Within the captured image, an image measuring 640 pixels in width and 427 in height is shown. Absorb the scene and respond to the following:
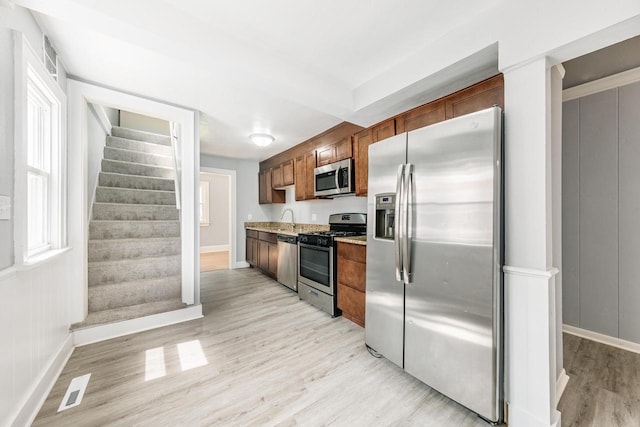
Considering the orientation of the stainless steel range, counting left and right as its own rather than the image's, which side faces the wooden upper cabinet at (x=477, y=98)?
left

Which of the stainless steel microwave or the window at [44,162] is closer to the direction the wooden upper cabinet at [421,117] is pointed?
the window

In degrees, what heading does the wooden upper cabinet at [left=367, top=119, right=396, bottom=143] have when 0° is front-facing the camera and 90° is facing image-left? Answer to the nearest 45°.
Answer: approximately 45°

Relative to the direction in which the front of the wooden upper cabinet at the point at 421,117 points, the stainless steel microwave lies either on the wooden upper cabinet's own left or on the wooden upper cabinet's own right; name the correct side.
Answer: on the wooden upper cabinet's own right

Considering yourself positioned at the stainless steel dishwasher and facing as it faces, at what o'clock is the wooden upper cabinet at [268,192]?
The wooden upper cabinet is roughly at 4 o'clock from the stainless steel dishwasher.

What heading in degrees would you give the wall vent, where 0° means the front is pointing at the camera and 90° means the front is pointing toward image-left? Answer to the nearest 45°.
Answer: approximately 270°

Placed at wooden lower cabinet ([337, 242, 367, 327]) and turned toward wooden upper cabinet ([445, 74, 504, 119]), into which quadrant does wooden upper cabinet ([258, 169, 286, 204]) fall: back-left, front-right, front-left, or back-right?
back-left

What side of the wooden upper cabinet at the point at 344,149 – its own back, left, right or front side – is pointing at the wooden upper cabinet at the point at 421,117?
left
